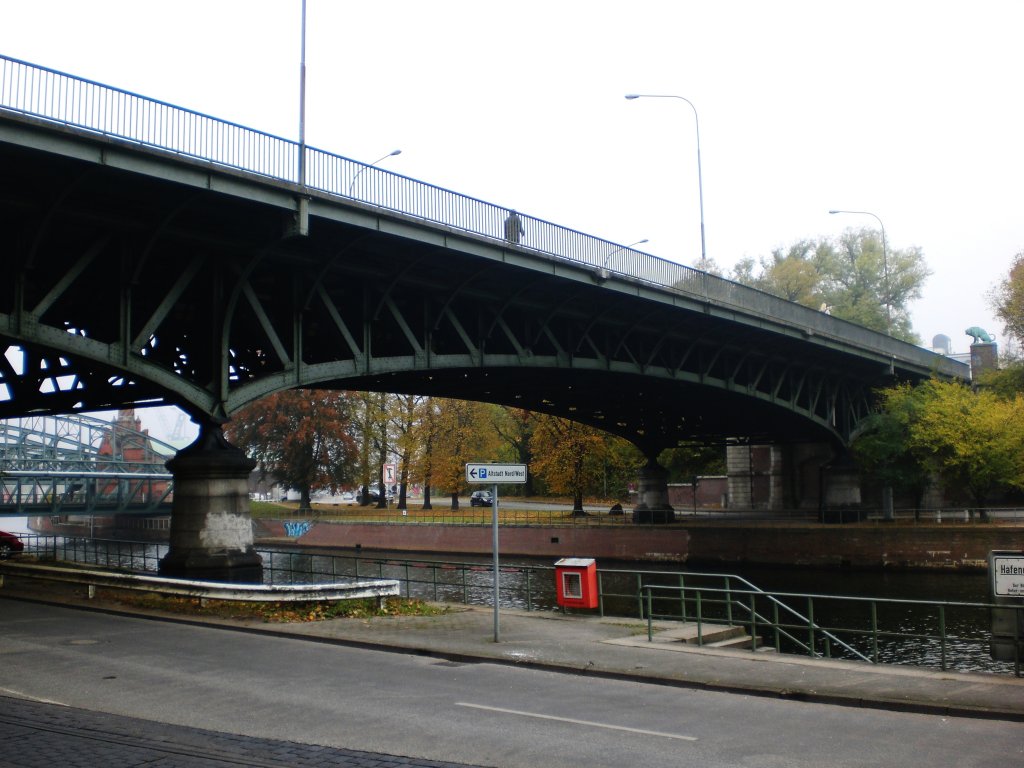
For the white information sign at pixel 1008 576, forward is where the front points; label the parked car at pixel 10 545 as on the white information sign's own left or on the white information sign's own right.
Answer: on the white information sign's own right

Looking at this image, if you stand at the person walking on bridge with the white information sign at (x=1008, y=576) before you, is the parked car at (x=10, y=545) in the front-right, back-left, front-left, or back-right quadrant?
back-right

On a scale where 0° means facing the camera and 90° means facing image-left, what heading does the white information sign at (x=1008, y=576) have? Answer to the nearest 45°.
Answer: approximately 0°
